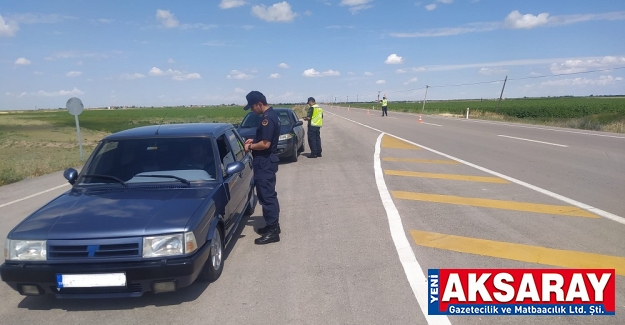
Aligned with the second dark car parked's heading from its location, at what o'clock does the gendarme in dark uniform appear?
The gendarme in dark uniform is roughly at 12 o'clock from the second dark car parked.

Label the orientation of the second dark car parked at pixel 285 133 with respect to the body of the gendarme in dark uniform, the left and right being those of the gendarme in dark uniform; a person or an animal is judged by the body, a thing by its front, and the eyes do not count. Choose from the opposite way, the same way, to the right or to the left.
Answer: to the left

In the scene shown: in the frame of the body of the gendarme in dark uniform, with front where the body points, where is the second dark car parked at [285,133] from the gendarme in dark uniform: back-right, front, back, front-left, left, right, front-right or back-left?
right

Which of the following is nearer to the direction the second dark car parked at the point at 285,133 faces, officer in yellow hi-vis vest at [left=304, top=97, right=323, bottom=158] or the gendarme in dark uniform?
the gendarme in dark uniform

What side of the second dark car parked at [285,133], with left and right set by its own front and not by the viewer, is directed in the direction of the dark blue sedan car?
front

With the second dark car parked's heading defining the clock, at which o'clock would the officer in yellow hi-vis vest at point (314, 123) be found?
The officer in yellow hi-vis vest is roughly at 8 o'clock from the second dark car parked.

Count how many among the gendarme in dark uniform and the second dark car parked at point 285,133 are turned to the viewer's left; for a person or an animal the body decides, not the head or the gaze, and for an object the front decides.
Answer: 1

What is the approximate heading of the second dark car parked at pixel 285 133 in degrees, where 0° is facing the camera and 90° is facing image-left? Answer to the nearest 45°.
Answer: approximately 0°

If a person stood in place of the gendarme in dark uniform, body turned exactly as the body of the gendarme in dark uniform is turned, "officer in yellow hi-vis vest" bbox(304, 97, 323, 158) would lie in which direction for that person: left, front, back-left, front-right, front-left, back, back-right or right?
right

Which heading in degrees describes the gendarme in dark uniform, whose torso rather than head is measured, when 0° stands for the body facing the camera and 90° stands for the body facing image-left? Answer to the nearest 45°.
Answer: approximately 90°
